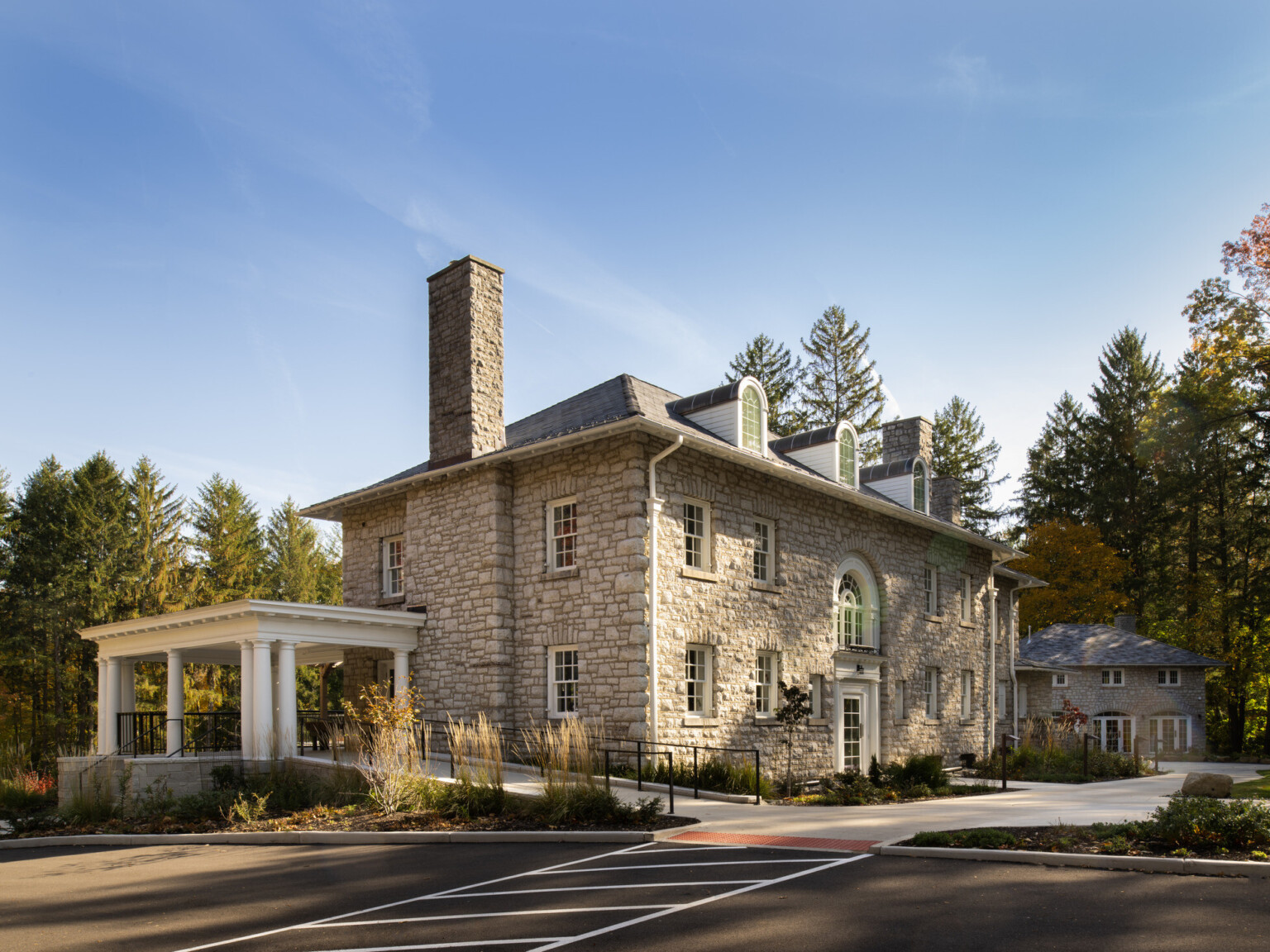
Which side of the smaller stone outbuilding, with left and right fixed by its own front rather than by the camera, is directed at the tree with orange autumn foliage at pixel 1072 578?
back

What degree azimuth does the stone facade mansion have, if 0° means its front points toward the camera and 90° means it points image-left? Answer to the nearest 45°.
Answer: approximately 315°

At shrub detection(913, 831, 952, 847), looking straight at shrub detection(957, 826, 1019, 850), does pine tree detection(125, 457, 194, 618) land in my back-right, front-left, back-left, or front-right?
back-left

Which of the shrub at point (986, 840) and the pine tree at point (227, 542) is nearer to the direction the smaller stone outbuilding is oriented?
the shrub

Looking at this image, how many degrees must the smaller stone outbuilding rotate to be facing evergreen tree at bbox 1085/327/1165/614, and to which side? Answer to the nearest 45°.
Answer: approximately 180°

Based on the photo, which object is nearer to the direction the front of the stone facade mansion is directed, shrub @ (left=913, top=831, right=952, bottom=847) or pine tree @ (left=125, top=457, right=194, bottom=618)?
the shrub

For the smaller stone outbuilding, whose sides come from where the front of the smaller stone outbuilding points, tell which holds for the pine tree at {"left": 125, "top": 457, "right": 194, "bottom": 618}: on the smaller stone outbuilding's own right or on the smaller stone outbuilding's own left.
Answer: on the smaller stone outbuilding's own right

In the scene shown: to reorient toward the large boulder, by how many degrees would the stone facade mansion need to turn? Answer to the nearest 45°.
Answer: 0° — it already faces it

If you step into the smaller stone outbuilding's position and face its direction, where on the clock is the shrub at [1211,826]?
The shrub is roughly at 12 o'clock from the smaller stone outbuilding.

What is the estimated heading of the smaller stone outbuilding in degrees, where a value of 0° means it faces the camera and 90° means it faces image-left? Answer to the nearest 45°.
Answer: approximately 0°

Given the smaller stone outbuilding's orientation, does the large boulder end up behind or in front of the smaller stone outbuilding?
in front

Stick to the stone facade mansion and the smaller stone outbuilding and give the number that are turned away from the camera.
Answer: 0
